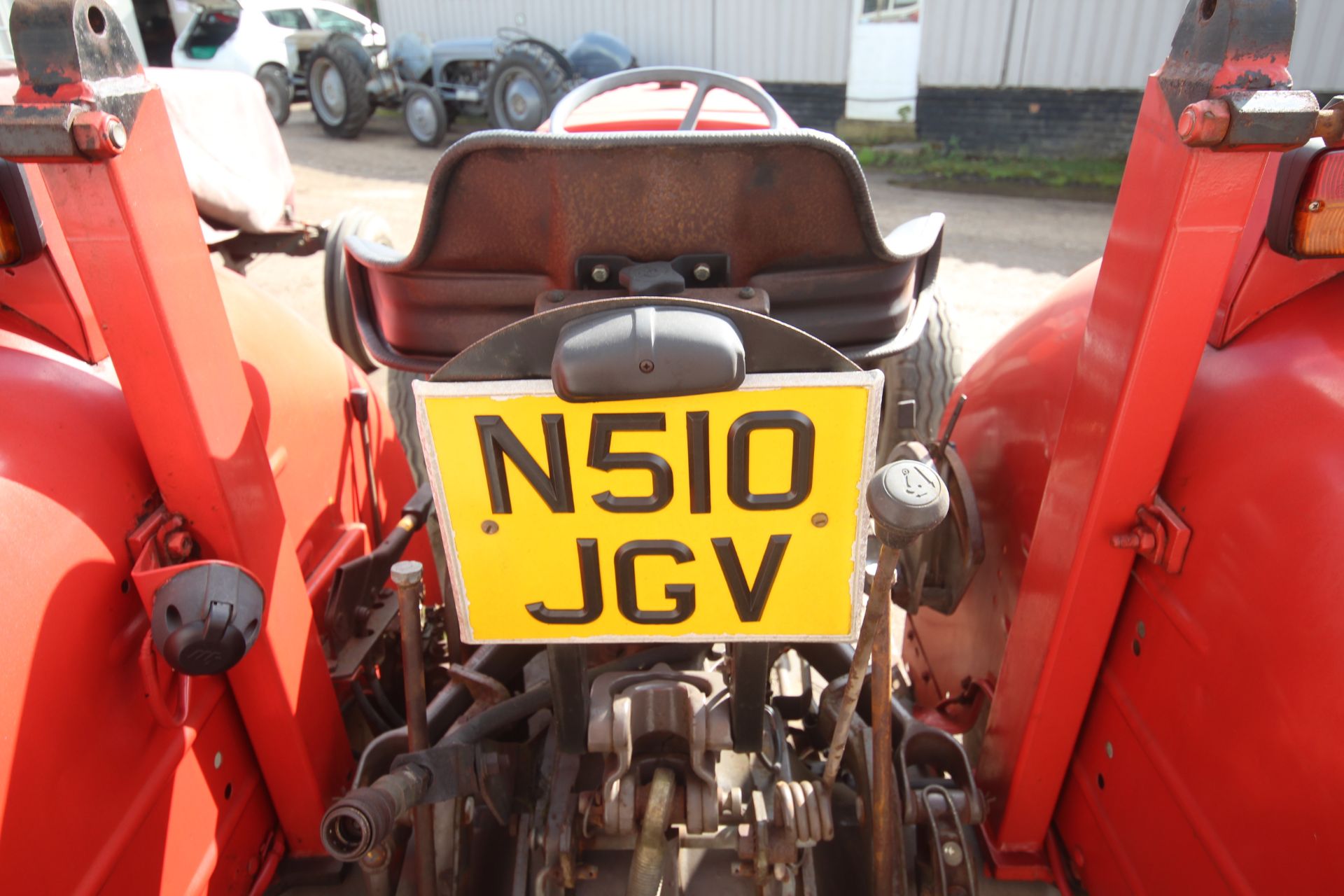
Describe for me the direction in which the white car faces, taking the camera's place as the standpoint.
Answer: facing away from the viewer and to the right of the viewer

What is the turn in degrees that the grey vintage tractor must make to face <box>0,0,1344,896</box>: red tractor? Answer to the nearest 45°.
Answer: approximately 45° to its left

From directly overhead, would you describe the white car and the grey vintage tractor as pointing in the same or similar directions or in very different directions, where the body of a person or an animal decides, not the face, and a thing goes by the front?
very different directions

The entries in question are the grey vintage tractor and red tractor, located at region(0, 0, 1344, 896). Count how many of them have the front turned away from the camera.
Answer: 1

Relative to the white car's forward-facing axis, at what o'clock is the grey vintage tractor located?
The grey vintage tractor is roughly at 3 o'clock from the white car.

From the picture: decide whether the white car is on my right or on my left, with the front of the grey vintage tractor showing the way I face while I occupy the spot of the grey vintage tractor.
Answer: on my right

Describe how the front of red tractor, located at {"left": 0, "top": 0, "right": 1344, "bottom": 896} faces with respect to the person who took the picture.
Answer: facing away from the viewer
